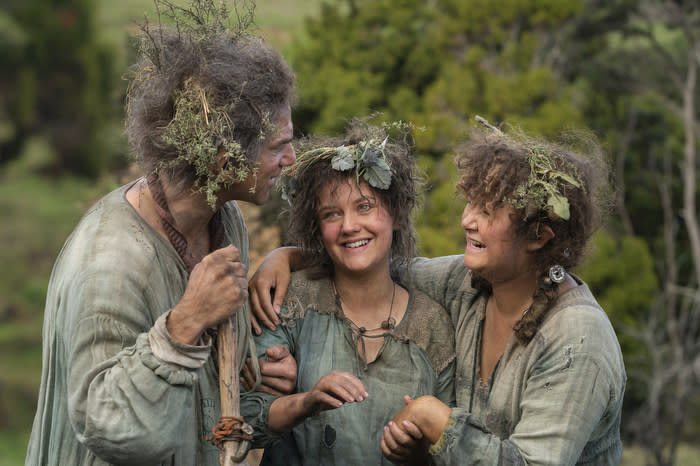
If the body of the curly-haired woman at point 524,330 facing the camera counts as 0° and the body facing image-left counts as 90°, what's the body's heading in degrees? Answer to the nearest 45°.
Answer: approximately 45°

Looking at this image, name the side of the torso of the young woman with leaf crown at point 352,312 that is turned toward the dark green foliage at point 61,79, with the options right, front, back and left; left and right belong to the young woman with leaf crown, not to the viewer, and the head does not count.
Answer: back

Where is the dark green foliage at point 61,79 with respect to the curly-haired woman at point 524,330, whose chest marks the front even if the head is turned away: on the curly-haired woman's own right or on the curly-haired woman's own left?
on the curly-haired woman's own right

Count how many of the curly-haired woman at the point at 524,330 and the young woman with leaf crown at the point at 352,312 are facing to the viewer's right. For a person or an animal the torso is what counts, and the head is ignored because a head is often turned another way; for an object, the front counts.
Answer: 0

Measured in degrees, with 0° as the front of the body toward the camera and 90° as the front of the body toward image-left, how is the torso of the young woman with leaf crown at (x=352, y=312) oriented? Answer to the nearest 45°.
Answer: approximately 0°

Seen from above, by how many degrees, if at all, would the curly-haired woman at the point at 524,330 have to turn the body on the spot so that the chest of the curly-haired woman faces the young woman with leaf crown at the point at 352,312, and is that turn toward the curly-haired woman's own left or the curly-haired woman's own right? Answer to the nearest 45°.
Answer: approximately 45° to the curly-haired woman's own right
